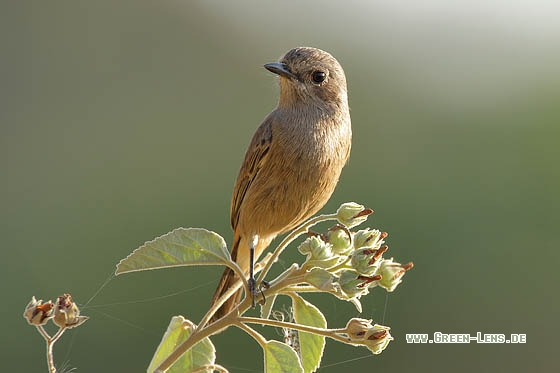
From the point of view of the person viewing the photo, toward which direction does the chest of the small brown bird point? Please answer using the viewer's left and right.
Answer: facing the viewer and to the right of the viewer
